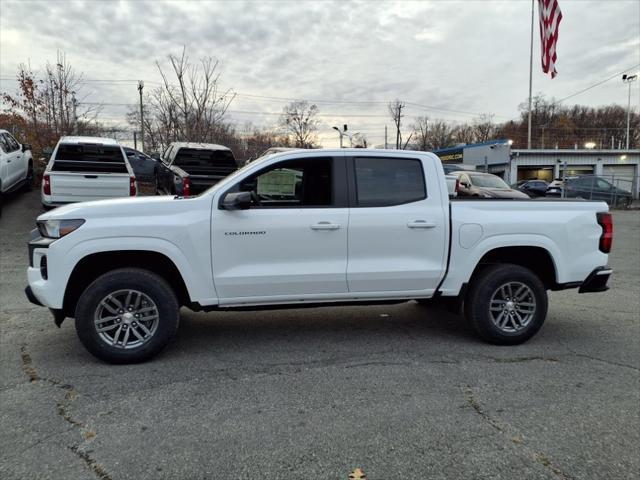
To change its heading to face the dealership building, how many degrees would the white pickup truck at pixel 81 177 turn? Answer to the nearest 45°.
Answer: approximately 45° to its right

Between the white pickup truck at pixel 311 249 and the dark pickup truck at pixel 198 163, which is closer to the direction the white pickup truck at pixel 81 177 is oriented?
the dark pickup truck

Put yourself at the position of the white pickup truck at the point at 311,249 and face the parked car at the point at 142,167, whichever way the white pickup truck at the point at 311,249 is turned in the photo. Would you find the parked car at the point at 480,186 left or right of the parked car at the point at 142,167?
right

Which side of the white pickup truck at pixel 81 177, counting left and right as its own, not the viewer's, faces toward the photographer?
back

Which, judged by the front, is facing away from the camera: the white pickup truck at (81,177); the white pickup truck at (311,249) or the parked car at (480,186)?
the white pickup truck at (81,177)

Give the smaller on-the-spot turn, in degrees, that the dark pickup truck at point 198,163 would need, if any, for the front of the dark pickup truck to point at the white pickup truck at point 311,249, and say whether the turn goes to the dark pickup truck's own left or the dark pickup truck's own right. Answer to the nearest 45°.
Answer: approximately 135° to the dark pickup truck's own left

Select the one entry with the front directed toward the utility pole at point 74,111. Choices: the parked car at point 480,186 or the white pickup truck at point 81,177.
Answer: the white pickup truck

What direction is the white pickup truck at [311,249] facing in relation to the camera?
to the viewer's left
